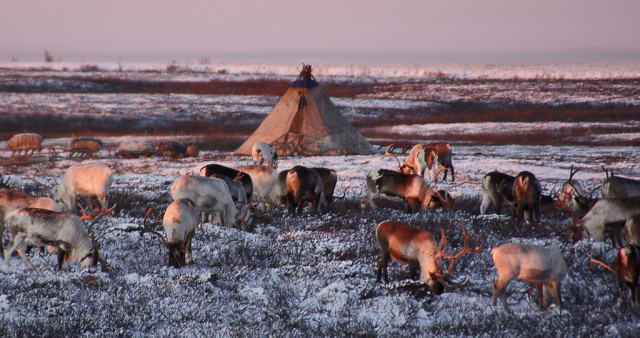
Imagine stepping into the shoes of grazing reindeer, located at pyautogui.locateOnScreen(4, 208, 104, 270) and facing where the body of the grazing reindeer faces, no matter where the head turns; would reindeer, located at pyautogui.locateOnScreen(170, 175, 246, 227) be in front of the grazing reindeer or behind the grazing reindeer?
in front

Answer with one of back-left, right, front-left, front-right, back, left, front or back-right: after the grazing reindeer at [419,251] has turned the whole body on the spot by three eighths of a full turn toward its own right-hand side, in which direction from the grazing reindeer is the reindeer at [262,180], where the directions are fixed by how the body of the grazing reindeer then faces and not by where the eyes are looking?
front-right

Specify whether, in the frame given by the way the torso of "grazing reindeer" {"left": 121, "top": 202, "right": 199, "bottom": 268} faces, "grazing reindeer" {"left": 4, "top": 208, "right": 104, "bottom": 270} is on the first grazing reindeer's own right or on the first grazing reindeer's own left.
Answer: on the first grazing reindeer's own right

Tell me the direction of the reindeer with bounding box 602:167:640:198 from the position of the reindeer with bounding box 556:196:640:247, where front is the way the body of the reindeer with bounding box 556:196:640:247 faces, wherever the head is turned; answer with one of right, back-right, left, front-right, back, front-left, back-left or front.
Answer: right

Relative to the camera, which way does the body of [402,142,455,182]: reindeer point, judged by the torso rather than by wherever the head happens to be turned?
to the viewer's left

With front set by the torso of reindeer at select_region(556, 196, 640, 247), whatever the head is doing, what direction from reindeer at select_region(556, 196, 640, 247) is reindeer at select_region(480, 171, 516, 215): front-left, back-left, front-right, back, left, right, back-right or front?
front-right

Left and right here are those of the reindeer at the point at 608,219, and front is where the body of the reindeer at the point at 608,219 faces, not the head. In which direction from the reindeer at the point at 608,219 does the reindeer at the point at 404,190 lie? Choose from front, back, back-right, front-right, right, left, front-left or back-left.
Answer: front-right

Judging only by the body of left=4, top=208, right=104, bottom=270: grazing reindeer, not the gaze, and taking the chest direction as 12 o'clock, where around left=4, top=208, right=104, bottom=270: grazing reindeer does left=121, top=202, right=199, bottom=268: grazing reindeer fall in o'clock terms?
left=121, top=202, right=199, bottom=268: grazing reindeer is roughly at 12 o'clock from left=4, top=208, right=104, bottom=270: grazing reindeer.

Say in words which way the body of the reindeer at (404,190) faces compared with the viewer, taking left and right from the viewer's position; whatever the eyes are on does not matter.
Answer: facing to the right of the viewer

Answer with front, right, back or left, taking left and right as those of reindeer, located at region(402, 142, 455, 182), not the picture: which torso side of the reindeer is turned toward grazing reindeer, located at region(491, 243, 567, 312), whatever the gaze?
left

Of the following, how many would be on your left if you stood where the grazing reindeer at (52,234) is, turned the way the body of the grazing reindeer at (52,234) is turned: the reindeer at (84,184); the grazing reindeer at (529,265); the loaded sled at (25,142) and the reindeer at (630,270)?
2

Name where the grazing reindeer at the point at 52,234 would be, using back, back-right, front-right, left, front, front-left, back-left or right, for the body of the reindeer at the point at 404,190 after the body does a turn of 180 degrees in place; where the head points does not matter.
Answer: front-left
